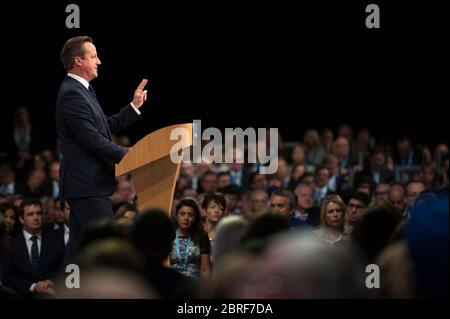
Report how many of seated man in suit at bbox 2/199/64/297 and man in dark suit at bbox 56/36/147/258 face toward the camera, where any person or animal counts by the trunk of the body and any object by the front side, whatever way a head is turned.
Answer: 1

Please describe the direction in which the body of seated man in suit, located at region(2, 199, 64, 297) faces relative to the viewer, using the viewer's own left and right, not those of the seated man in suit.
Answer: facing the viewer

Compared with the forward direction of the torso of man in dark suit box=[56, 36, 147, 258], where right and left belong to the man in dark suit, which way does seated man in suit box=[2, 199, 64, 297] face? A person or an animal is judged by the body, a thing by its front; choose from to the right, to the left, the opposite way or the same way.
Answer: to the right

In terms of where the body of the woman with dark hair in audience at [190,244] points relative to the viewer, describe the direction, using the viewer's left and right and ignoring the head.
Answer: facing the viewer and to the left of the viewer

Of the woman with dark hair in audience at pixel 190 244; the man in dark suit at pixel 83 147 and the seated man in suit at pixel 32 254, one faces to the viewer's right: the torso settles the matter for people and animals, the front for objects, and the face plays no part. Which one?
the man in dark suit

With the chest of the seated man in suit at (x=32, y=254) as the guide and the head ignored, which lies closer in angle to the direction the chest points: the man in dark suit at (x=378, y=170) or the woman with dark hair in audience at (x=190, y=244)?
the woman with dark hair in audience

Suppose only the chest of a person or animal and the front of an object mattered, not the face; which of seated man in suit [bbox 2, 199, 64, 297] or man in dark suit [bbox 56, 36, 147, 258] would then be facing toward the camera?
the seated man in suit

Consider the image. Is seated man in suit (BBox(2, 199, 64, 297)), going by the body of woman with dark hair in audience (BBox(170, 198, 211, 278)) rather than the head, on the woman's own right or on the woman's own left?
on the woman's own right

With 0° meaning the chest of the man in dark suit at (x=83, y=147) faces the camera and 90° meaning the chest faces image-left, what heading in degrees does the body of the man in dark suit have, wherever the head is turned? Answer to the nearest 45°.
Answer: approximately 270°

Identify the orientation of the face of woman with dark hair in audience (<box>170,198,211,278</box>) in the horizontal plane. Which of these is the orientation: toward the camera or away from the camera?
toward the camera

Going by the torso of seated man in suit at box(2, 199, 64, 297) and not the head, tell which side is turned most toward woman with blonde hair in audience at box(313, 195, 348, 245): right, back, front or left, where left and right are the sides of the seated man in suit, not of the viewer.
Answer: left

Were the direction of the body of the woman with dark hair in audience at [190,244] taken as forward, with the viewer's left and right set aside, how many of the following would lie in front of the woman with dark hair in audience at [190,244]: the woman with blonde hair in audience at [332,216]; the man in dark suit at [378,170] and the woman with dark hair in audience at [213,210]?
0

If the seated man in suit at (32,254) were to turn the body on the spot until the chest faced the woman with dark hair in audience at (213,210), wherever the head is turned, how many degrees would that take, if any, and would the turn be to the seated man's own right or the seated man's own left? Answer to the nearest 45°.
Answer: approximately 90° to the seated man's own left

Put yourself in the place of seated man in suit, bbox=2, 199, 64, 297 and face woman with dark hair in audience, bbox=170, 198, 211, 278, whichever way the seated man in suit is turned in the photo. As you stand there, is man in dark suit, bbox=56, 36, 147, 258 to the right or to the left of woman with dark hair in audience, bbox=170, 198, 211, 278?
right
